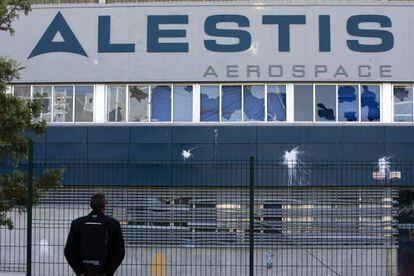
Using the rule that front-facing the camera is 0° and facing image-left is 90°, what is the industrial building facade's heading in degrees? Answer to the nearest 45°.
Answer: approximately 0°

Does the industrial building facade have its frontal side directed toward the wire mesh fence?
yes

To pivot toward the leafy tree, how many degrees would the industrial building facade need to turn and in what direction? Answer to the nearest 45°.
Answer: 0° — it already faces it
